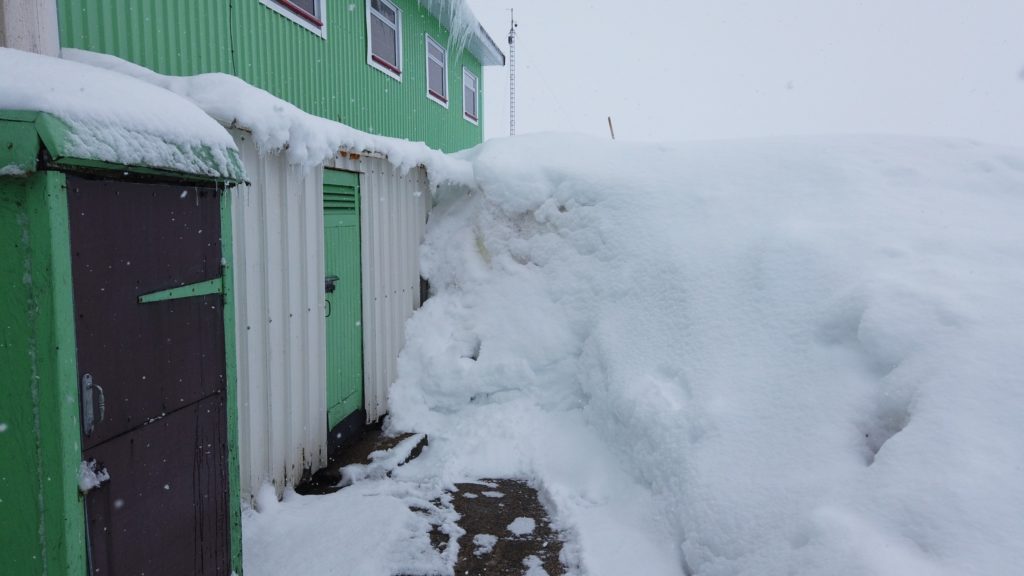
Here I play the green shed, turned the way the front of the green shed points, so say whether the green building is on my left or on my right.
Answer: on my left

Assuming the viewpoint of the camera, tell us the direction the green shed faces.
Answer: facing the viewer and to the right of the viewer
